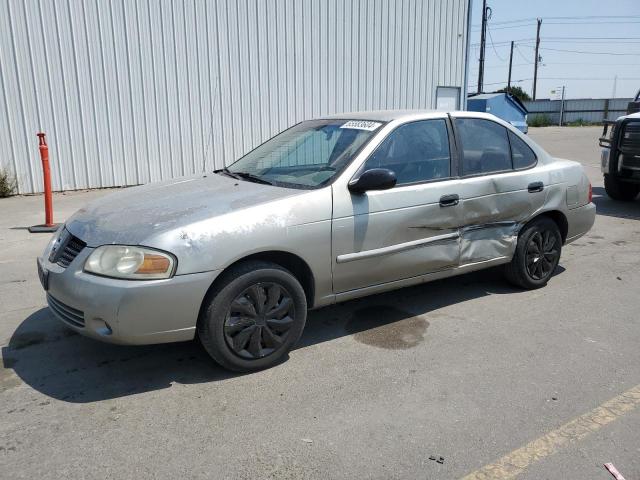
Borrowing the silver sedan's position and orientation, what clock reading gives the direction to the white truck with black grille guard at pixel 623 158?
The white truck with black grille guard is roughly at 6 o'clock from the silver sedan.

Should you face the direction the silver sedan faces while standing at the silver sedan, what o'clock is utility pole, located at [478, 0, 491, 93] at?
The utility pole is roughly at 5 o'clock from the silver sedan.

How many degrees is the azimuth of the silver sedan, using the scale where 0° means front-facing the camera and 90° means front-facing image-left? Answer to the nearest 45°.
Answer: approximately 45°

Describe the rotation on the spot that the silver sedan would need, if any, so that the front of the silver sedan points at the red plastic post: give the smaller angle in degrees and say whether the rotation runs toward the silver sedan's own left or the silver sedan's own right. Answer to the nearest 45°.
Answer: approximately 90° to the silver sedan's own right
